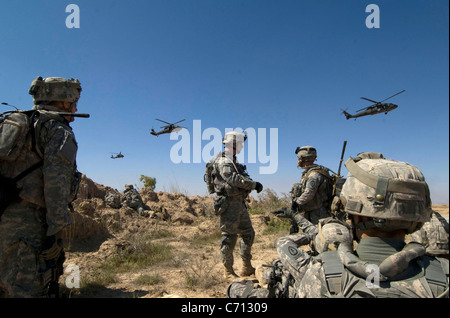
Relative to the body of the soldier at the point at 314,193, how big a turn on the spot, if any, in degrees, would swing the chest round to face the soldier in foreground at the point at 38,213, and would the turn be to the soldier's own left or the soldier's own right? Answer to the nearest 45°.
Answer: approximately 45° to the soldier's own left

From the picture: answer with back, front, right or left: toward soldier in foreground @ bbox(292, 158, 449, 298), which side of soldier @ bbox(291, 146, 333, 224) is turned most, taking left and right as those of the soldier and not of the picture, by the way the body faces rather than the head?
left

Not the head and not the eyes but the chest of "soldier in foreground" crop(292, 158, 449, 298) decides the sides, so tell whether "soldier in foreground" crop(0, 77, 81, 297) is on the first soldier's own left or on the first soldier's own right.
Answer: on the first soldier's own left

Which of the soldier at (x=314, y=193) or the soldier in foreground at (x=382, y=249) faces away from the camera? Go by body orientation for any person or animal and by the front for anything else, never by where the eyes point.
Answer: the soldier in foreground

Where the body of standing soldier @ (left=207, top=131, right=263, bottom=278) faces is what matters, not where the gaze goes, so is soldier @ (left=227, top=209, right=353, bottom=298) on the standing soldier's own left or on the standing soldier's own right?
on the standing soldier's own right

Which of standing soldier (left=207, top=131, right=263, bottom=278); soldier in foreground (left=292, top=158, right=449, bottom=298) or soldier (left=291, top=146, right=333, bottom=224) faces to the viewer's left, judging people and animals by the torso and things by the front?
the soldier

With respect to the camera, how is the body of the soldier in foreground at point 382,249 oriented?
away from the camera

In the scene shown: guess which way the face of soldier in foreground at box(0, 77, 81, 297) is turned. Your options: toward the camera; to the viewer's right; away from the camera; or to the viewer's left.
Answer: to the viewer's right

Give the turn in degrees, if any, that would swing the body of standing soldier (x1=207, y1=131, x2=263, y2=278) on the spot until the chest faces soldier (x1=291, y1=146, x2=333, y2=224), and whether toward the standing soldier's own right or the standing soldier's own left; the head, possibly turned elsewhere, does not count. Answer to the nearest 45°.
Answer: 0° — they already face them

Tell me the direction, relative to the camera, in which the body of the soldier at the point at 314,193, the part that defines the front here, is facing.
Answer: to the viewer's left
